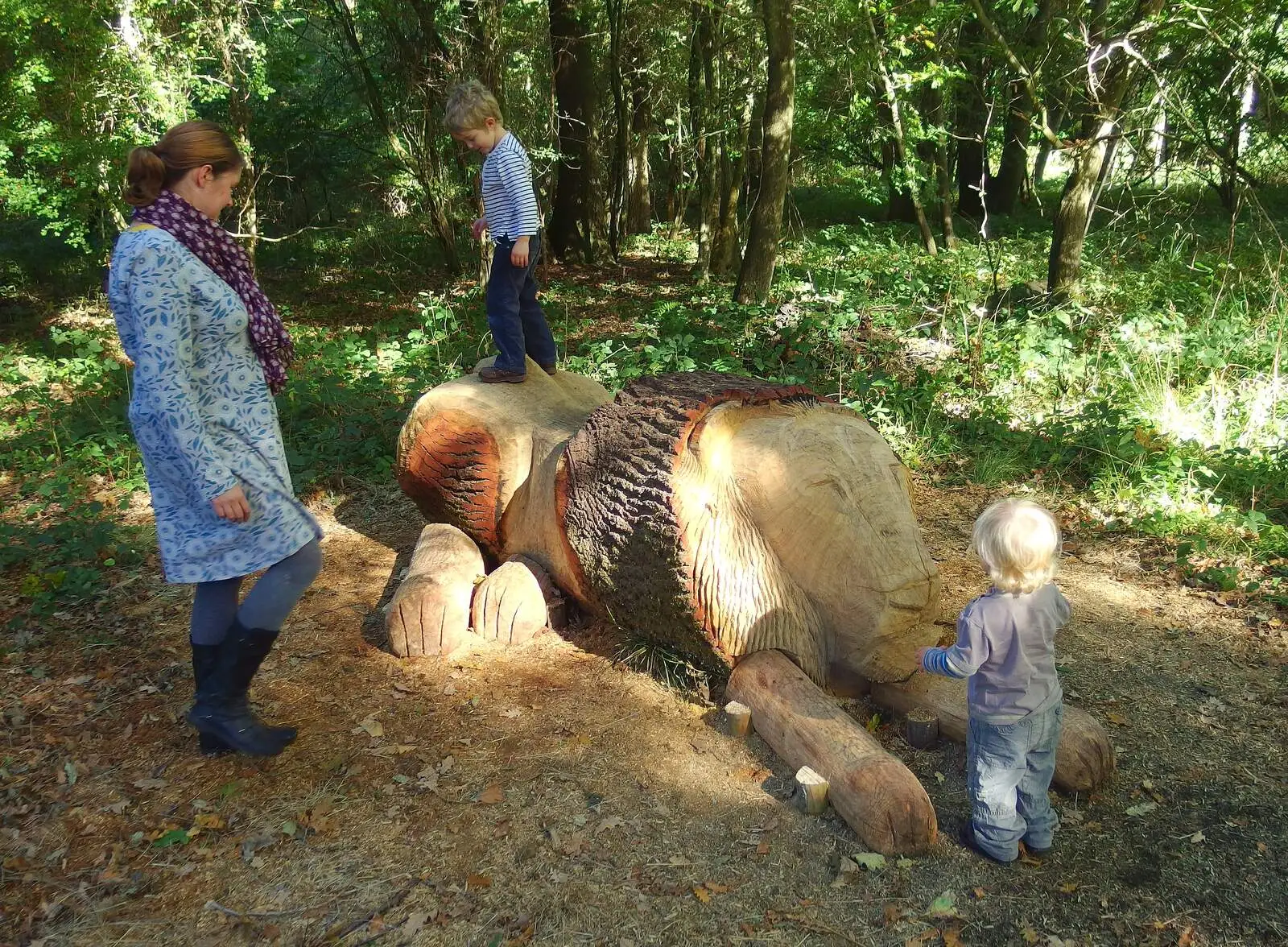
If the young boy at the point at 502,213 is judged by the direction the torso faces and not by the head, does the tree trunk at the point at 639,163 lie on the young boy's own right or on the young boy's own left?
on the young boy's own right

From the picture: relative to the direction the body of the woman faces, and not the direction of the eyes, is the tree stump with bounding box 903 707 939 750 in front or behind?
in front

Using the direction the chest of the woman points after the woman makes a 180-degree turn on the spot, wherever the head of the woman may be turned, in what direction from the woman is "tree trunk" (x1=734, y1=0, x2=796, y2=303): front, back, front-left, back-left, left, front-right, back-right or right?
back-right

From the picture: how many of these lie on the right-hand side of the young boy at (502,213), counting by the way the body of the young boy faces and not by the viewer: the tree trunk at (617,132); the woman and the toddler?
1

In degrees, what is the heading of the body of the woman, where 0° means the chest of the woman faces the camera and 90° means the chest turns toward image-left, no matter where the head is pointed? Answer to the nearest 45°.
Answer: approximately 270°

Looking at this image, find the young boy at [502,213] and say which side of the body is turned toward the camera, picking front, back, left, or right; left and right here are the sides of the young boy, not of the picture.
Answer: left

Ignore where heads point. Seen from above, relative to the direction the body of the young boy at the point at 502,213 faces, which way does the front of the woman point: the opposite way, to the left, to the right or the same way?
the opposite way

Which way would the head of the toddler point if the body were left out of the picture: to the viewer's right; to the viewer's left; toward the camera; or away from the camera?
away from the camera

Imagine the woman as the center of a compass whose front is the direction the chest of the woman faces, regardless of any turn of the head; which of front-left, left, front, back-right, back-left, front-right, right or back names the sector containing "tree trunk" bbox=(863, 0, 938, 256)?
front-left

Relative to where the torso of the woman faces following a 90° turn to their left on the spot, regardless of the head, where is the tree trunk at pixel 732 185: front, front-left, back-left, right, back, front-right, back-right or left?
front-right
